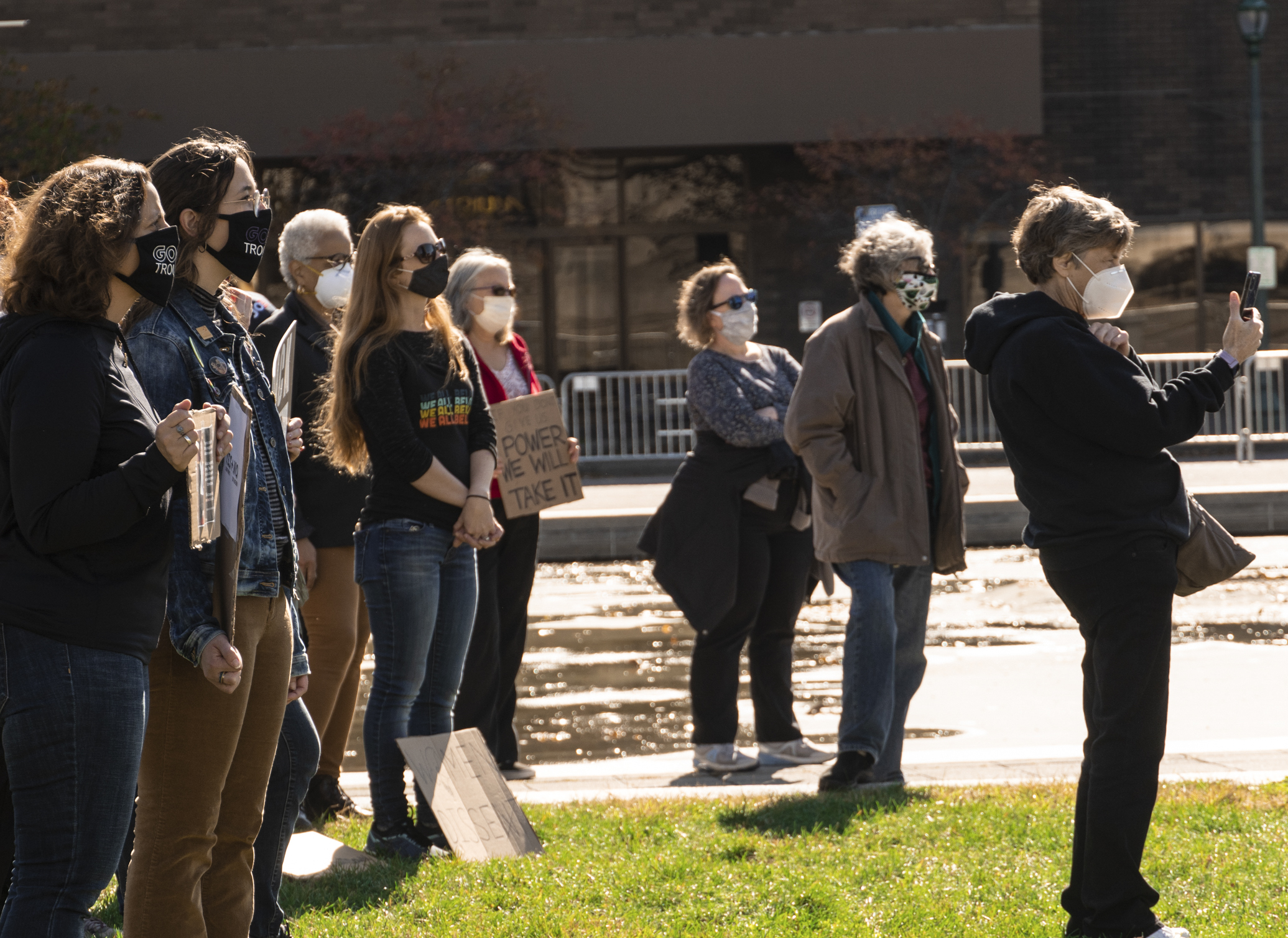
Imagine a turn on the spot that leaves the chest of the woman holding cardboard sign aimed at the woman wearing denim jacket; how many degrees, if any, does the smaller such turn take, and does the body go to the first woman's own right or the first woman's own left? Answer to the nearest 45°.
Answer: approximately 45° to the first woman's own right

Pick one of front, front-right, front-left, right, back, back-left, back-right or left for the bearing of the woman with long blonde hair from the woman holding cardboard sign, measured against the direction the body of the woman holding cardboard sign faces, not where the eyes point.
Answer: front-right

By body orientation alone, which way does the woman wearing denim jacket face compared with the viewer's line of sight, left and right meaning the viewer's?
facing to the right of the viewer

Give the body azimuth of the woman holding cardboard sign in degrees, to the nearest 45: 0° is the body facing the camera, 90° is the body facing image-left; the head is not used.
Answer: approximately 315°

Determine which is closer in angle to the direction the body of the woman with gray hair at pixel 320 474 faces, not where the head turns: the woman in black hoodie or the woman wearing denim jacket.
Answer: the woman in black hoodie

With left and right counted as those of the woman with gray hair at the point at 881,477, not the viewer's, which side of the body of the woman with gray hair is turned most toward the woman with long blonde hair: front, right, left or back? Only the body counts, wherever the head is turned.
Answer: right

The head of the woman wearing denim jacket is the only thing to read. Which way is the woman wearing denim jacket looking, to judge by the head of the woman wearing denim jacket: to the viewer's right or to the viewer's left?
to the viewer's right

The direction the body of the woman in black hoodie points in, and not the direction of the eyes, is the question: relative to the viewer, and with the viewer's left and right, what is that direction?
facing to the right of the viewer

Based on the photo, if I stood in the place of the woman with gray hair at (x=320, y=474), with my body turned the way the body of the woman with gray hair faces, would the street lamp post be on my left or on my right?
on my left

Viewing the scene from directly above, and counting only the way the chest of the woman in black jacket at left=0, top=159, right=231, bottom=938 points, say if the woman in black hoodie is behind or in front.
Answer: in front

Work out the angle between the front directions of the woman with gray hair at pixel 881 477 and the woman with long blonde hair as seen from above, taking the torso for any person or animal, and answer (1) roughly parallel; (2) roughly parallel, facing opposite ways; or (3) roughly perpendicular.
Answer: roughly parallel

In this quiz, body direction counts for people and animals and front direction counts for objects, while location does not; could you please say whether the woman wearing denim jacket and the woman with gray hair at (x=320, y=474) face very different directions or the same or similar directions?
same or similar directions

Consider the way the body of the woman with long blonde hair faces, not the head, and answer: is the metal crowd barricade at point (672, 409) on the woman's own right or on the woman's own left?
on the woman's own left

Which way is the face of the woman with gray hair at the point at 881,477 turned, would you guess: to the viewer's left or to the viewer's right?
to the viewer's right

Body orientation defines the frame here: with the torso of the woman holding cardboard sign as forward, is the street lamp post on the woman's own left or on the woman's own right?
on the woman's own left

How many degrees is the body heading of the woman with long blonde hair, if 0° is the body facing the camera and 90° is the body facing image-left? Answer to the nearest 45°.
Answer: approximately 315°

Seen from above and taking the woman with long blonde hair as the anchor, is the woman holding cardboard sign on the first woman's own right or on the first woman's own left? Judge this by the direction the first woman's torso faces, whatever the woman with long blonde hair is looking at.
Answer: on the first woman's own left

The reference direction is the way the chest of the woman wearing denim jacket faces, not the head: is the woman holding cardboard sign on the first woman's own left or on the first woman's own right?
on the first woman's own left

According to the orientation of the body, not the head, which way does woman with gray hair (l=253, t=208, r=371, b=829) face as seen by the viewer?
to the viewer's right

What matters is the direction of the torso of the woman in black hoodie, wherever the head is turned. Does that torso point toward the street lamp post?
no
